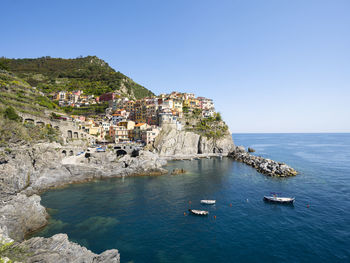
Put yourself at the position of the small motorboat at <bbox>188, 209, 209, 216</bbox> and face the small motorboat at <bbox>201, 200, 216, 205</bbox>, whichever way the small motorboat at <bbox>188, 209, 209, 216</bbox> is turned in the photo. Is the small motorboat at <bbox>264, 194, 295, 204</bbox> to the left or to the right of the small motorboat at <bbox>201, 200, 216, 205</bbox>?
right

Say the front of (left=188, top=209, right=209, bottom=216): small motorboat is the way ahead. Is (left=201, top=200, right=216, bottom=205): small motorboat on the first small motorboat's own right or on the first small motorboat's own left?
on the first small motorboat's own right

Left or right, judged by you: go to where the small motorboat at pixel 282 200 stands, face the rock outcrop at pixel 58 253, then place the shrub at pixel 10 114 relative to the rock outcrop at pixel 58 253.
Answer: right

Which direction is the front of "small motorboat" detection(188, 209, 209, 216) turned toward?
to the viewer's left

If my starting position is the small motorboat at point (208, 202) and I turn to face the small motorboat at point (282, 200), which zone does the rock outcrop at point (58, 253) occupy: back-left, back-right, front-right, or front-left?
back-right

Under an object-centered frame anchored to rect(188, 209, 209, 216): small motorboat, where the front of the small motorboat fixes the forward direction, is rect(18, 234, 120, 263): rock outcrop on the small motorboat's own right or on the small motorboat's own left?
on the small motorboat's own left
